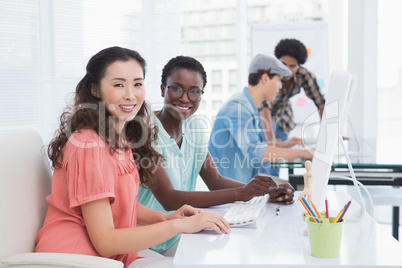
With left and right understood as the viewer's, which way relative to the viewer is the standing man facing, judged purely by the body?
facing the viewer and to the left of the viewer

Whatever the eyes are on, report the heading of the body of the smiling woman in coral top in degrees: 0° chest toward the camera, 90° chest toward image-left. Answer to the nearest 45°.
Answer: approximately 270°

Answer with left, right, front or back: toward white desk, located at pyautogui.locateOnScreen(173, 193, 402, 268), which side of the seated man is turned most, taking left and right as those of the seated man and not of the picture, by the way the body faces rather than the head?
right

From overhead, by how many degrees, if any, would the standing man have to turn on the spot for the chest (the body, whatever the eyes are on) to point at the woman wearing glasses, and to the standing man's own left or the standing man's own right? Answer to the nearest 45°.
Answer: approximately 45° to the standing man's own left

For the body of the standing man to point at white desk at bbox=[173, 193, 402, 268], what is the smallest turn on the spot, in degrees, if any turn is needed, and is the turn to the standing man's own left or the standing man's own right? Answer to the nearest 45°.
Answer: approximately 45° to the standing man's own left

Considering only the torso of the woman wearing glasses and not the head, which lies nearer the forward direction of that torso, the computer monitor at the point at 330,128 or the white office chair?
the computer monitor

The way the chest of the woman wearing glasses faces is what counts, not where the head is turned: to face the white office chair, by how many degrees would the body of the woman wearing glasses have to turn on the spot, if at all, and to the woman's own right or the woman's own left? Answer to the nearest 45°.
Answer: approximately 90° to the woman's own right

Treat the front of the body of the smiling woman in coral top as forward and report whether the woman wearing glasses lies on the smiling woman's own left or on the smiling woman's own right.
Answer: on the smiling woman's own left

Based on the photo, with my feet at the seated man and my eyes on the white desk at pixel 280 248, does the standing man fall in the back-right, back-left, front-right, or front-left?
back-left

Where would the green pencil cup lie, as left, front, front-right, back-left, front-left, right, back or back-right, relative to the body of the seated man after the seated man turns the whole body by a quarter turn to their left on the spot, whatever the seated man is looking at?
back

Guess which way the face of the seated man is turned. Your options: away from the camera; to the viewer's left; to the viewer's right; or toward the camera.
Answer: to the viewer's right

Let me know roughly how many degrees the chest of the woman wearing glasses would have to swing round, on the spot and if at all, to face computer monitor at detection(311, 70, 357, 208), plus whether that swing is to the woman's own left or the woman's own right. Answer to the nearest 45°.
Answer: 0° — they already face it

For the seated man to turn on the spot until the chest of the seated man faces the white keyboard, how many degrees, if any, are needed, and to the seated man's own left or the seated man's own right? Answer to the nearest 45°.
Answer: approximately 90° to the seated man's own right

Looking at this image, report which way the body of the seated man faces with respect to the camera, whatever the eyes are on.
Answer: to the viewer's right

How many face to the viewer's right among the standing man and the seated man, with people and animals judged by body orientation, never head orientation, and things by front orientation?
1

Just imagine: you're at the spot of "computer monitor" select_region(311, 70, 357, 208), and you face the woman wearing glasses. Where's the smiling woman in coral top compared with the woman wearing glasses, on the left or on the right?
left
